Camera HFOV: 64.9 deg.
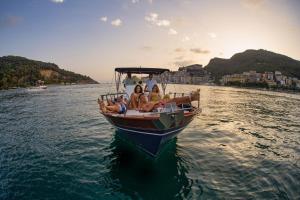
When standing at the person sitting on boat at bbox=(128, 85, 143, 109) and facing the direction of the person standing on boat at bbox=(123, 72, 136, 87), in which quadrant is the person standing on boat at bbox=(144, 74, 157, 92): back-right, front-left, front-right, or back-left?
front-right

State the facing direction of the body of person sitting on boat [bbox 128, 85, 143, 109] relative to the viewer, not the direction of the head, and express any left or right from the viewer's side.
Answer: facing the viewer and to the right of the viewer
